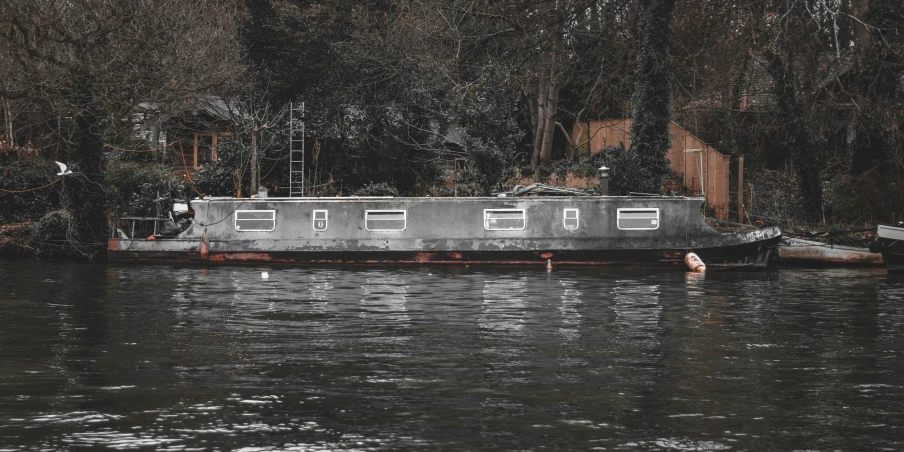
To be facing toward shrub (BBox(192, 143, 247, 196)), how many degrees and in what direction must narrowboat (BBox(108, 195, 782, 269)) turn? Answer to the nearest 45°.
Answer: approximately 135° to its left

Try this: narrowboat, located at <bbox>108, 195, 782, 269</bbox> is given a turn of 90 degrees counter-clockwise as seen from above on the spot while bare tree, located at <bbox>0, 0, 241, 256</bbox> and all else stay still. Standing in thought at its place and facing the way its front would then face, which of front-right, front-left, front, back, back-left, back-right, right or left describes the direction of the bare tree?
left

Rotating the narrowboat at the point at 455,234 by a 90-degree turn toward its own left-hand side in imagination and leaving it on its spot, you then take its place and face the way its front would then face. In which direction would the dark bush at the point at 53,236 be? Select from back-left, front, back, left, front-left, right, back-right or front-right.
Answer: left

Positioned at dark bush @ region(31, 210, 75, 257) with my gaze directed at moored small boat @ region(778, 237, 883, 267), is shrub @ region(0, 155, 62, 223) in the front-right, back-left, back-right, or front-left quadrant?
back-left

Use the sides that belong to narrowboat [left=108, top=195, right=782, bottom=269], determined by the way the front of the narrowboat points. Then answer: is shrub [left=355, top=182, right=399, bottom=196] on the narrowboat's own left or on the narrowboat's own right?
on the narrowboat's own left

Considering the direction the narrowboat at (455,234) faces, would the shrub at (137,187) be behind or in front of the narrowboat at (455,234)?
behind

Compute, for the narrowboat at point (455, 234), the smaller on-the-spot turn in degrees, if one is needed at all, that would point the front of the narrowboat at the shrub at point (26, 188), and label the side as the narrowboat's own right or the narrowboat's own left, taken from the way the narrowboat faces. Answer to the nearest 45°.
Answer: approximately 180°

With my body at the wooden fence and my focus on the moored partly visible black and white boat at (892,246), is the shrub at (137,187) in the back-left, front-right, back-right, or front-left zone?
back-right

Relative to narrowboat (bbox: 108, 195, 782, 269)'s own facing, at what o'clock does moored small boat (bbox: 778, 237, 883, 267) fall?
The moored small boat is roughly at 12 o'clock from the narrowboat.

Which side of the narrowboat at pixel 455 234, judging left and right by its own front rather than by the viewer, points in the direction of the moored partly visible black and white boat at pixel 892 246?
front

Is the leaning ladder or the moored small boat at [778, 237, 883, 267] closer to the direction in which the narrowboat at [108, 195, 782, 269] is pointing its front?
the moored small boat

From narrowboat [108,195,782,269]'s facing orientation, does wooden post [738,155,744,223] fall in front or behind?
in front

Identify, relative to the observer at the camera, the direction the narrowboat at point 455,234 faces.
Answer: facing to the right of the viewer
